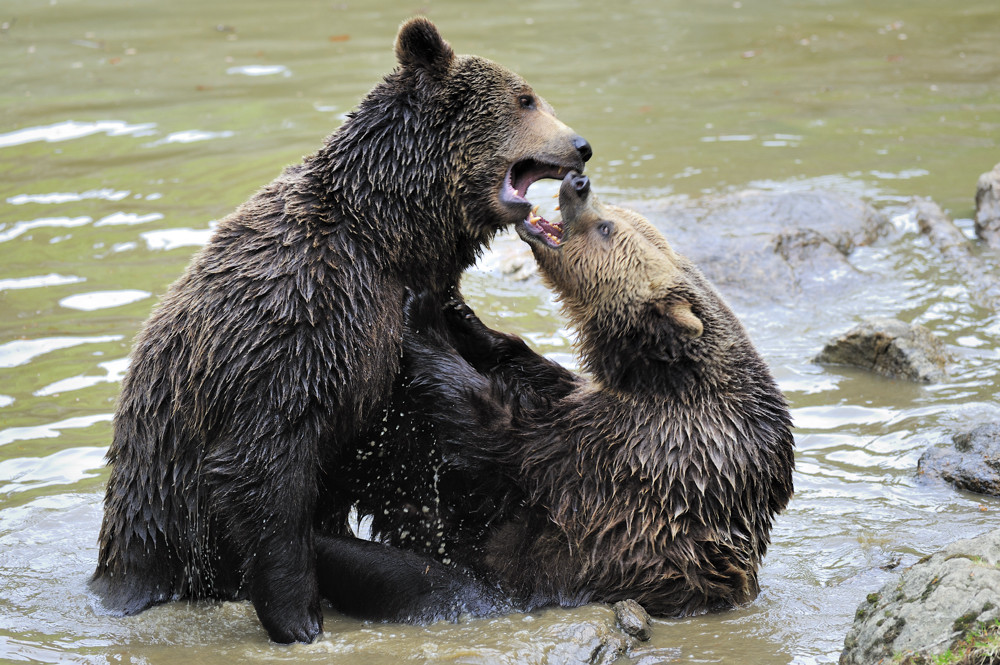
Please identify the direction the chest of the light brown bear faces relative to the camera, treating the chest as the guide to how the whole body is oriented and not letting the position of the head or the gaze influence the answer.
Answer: to the viewer's left

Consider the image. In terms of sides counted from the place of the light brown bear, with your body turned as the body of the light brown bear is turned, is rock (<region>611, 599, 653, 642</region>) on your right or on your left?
on your left

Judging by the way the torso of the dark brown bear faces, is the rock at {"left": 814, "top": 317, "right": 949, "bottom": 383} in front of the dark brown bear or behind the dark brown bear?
in front

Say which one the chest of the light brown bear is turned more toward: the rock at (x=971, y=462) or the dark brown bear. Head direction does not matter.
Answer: the dark brown bear

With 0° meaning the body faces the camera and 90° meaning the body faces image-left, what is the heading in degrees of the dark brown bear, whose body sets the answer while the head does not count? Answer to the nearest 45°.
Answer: approximately 270°

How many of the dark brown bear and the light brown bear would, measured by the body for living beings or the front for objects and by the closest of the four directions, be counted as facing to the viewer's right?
1

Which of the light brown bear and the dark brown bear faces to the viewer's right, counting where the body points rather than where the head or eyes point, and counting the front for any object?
the dark brown bear

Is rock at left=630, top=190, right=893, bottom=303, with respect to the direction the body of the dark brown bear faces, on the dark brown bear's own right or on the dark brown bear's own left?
on the dark brown bear's own left

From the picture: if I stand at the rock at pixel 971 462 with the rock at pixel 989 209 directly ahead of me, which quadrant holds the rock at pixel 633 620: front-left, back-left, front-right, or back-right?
back-left

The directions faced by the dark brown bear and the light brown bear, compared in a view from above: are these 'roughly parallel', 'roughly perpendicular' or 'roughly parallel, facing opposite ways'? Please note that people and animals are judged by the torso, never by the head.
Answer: roughly parallel, facing opposite ways

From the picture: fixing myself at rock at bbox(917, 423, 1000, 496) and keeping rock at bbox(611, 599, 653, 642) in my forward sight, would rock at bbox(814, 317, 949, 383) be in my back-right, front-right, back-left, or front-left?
back-right

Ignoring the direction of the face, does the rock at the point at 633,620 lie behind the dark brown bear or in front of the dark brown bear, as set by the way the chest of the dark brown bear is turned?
in front

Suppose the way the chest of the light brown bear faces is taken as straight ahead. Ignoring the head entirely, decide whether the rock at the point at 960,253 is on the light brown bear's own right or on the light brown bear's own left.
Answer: on the light brown bear's own right

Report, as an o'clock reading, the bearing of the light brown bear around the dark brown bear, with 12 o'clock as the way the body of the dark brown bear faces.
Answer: The light brown bear is roughly at 12 o'clock from the dark brown bear.
